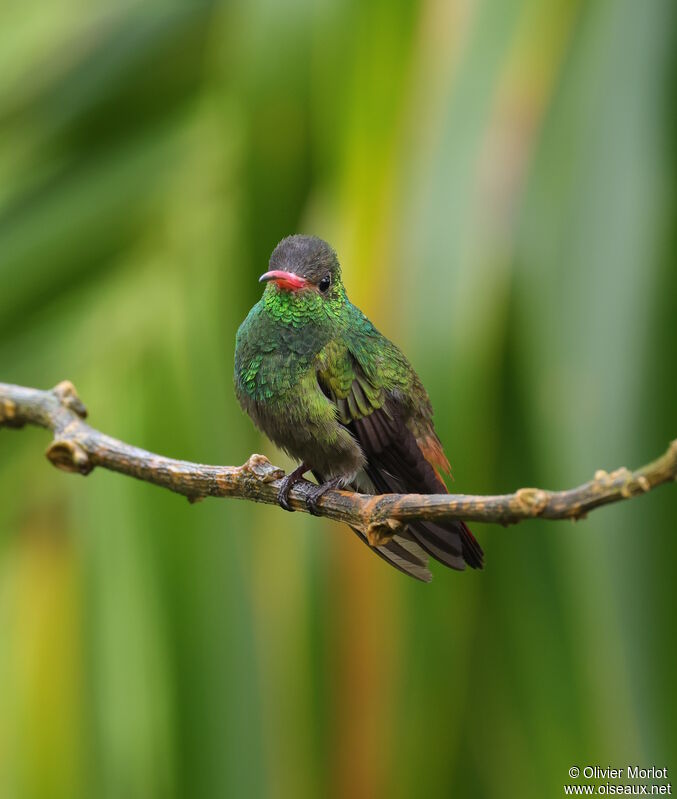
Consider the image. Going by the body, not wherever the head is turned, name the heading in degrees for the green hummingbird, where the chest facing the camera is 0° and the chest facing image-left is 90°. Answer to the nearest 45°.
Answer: approximately 45°
